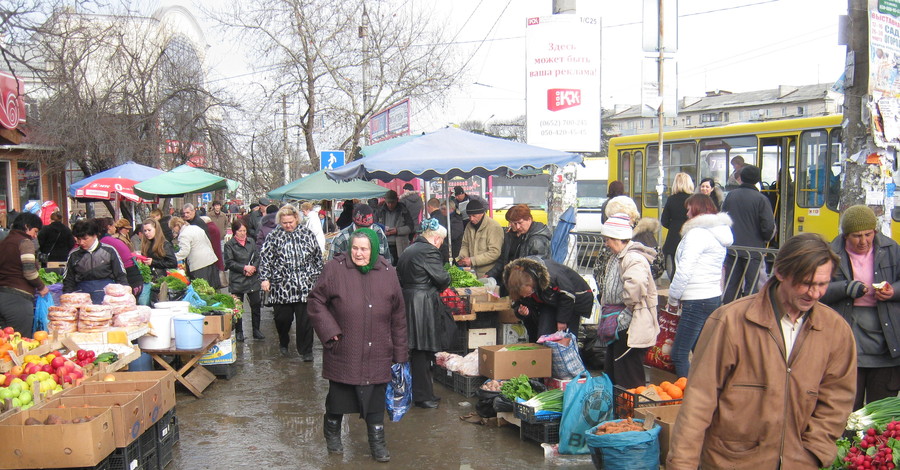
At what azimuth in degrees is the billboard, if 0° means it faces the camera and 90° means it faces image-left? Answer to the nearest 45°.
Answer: approximately 0°

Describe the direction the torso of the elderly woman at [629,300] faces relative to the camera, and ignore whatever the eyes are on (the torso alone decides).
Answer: to the viewer's left

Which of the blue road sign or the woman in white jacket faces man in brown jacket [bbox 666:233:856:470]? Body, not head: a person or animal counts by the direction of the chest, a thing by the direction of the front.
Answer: the blue road sign

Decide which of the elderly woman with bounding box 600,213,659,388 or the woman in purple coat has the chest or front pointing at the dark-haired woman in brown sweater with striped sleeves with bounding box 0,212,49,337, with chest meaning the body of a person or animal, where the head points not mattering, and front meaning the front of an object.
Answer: the elderly woman with bounding box 600,213,659,388

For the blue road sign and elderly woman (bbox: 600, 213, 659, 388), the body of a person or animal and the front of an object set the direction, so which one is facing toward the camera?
the blue road sign

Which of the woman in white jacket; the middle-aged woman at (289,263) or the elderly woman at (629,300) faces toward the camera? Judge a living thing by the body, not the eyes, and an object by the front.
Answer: the middle-aged woman at (289,263)

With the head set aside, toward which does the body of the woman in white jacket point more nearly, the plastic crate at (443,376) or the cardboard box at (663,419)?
the plastic crate

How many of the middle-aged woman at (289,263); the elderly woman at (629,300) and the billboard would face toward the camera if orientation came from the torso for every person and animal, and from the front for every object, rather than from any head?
2

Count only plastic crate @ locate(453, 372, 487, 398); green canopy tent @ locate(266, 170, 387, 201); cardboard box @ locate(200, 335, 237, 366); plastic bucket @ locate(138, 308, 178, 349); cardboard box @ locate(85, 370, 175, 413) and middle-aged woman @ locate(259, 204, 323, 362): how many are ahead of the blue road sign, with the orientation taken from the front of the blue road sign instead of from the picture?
6

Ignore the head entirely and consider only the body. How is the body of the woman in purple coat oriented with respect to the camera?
toward the camera

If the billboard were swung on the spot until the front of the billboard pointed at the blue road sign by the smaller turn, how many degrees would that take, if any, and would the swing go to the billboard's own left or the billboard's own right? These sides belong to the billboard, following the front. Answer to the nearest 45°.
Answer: approximately 135° to the billboard's own right

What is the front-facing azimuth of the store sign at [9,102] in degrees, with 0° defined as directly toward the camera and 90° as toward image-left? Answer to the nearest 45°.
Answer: approximately 315°

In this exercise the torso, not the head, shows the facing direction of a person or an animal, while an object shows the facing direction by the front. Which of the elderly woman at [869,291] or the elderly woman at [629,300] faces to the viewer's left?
the elderly woman at [629,300]

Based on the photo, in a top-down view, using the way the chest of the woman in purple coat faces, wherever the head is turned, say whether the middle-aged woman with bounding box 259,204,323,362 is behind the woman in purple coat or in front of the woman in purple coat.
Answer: behind

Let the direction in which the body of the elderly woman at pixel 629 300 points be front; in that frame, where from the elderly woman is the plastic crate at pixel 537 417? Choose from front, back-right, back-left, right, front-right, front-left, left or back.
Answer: front-left
